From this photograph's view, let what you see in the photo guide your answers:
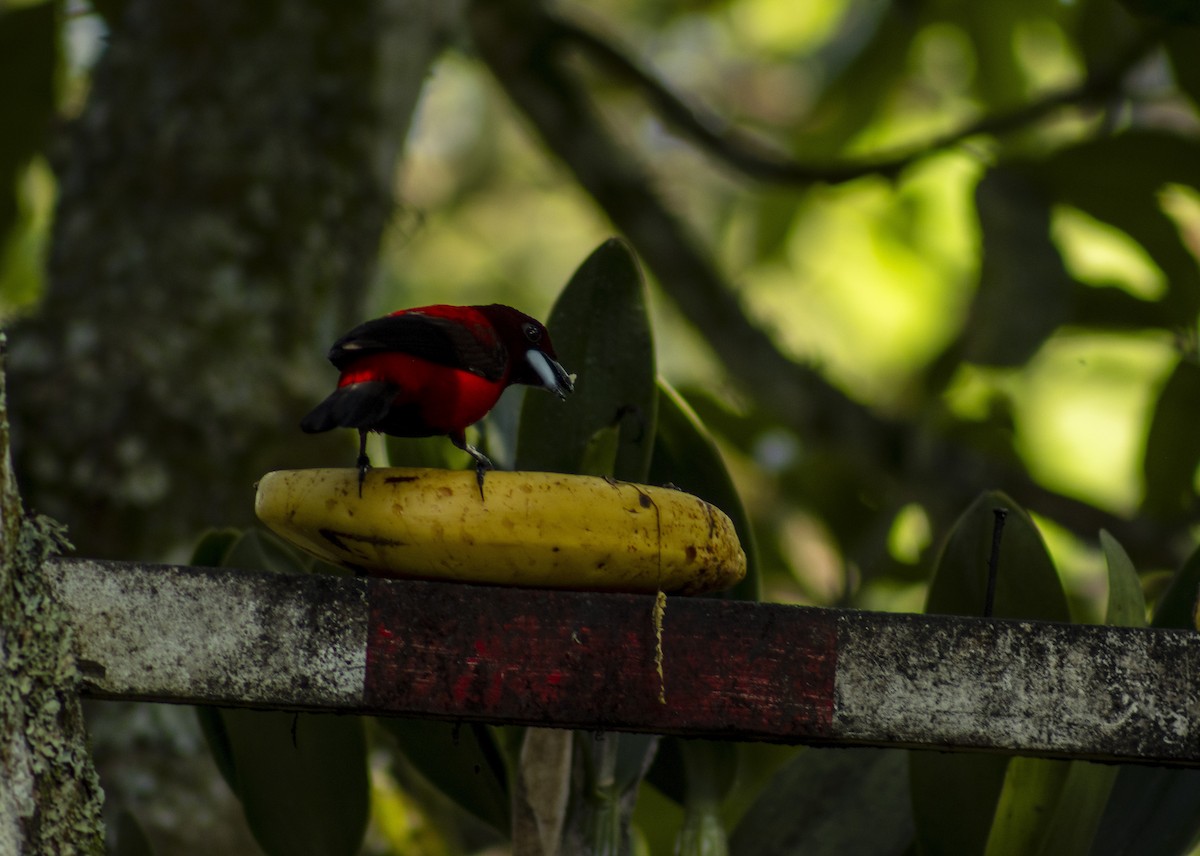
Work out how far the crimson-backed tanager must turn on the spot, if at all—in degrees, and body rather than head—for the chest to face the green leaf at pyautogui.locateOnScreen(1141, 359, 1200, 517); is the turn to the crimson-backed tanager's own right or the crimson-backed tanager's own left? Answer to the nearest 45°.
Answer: approximately 45° to the crimson-backed tanager's own left

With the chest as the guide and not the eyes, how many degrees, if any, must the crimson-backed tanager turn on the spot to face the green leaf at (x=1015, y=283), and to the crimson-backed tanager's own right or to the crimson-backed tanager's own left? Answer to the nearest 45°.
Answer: approximately 45° to the crimson-backed tanager's own left

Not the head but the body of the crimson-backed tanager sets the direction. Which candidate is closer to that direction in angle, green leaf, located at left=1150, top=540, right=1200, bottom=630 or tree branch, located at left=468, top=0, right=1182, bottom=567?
the green leaf

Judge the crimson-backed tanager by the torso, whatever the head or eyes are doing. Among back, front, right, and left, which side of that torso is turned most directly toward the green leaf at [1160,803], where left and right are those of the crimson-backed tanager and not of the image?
front

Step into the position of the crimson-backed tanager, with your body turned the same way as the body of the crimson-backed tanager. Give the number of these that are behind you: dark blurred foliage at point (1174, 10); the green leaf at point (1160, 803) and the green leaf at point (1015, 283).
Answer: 0

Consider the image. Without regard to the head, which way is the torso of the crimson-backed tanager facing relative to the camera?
to the viewer's right

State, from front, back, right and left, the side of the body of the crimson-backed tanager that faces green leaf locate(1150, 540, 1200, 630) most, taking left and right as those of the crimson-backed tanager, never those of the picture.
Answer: front
